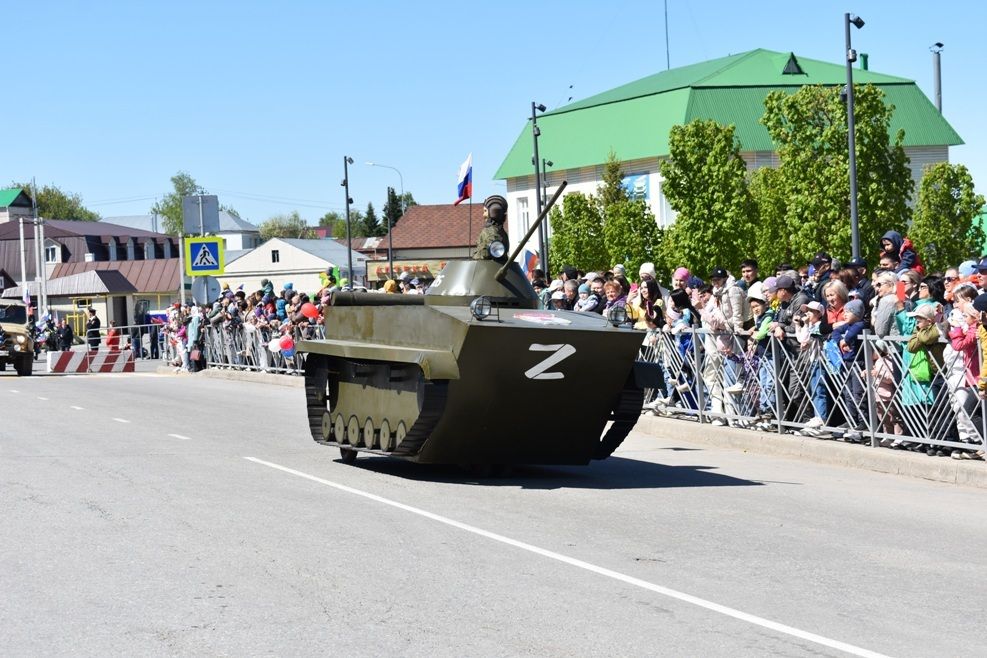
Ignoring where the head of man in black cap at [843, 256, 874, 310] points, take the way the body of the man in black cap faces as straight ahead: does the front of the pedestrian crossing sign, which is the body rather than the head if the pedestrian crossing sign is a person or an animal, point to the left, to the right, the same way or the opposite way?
to the left

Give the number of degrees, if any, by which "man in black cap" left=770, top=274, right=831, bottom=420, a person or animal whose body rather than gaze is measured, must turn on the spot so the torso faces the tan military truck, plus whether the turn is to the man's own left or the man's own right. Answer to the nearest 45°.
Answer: approximately 45° to the man's own right

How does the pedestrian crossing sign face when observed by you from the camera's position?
facing the viewer

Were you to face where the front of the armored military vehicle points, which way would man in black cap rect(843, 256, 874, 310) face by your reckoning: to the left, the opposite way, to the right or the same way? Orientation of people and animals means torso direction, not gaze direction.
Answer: to the right

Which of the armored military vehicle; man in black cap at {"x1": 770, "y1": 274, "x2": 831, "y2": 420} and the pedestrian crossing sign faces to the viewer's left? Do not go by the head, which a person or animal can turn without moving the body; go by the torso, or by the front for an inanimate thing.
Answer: the man in black cap

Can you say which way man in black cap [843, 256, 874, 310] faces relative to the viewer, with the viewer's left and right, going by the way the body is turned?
facing the viewer and to the left of the viewer

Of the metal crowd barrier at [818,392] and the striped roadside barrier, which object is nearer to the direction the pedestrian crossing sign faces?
the metal crowd barrier

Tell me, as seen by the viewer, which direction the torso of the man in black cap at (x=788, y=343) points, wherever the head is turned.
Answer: to the viewer's left

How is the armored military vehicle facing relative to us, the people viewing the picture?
facing the viewer and to the right of the viewer

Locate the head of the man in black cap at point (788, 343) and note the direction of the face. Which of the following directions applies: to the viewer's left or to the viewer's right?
to the viewer's left
